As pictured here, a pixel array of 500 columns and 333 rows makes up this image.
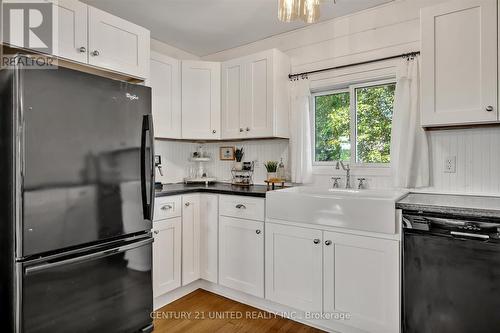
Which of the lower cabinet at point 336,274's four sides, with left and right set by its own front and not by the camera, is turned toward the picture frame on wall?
right

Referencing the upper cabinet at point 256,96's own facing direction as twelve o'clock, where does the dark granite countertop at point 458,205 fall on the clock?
The dark granite countertop is roughly at 9 o'clock from the upper cabinet.

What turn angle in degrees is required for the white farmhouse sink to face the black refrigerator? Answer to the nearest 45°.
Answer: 0° — it already faces it

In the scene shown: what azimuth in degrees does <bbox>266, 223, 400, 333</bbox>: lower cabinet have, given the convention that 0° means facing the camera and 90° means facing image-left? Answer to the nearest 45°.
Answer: approximately 45°
